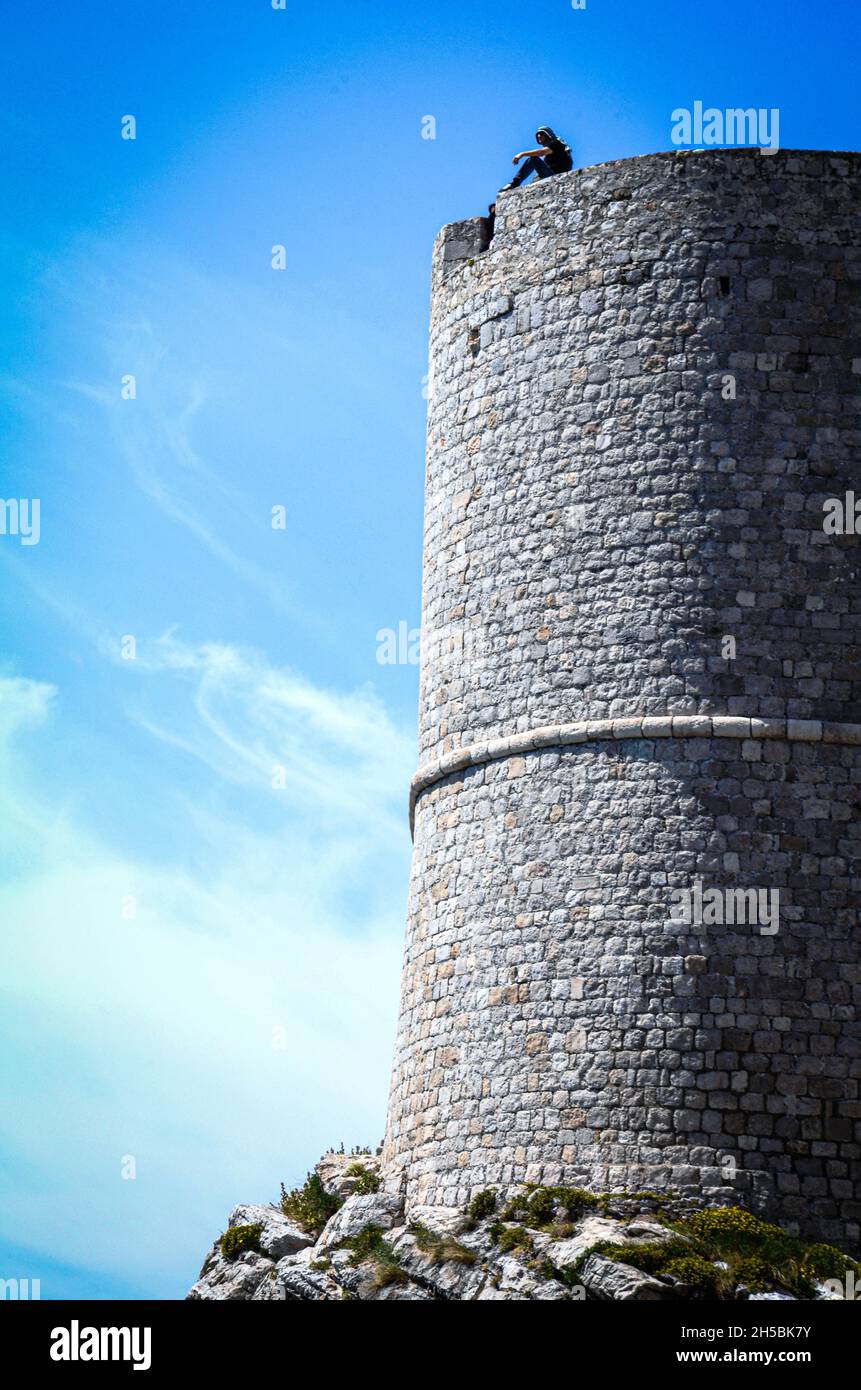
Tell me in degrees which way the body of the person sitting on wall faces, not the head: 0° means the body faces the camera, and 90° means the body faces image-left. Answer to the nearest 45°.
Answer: approximately 90°
